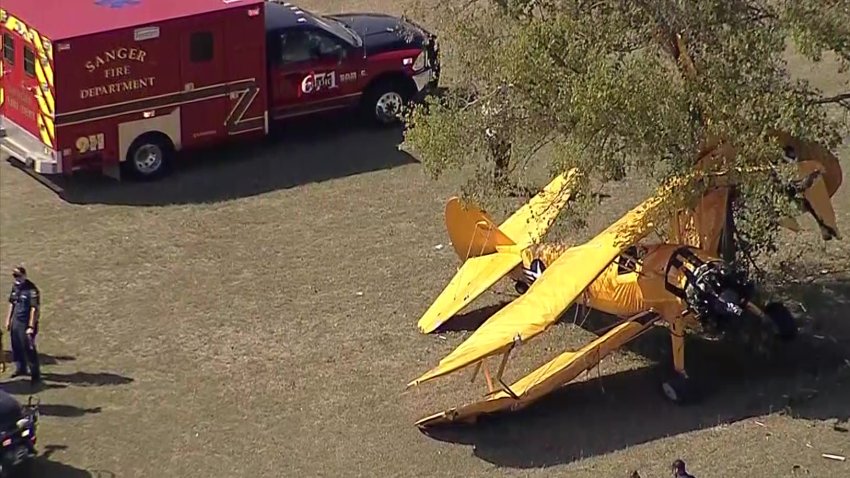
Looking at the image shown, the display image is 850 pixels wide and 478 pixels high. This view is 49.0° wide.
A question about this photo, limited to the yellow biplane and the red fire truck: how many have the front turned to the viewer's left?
0

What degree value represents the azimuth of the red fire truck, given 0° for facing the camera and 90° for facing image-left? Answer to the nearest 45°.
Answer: approximately 225°

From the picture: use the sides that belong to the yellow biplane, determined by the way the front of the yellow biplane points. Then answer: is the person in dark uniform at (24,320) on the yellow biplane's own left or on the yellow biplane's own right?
on the yellow biplane's own right

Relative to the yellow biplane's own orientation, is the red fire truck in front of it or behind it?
behind

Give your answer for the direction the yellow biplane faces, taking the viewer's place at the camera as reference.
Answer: facing the viewer and to the right of the viewer
